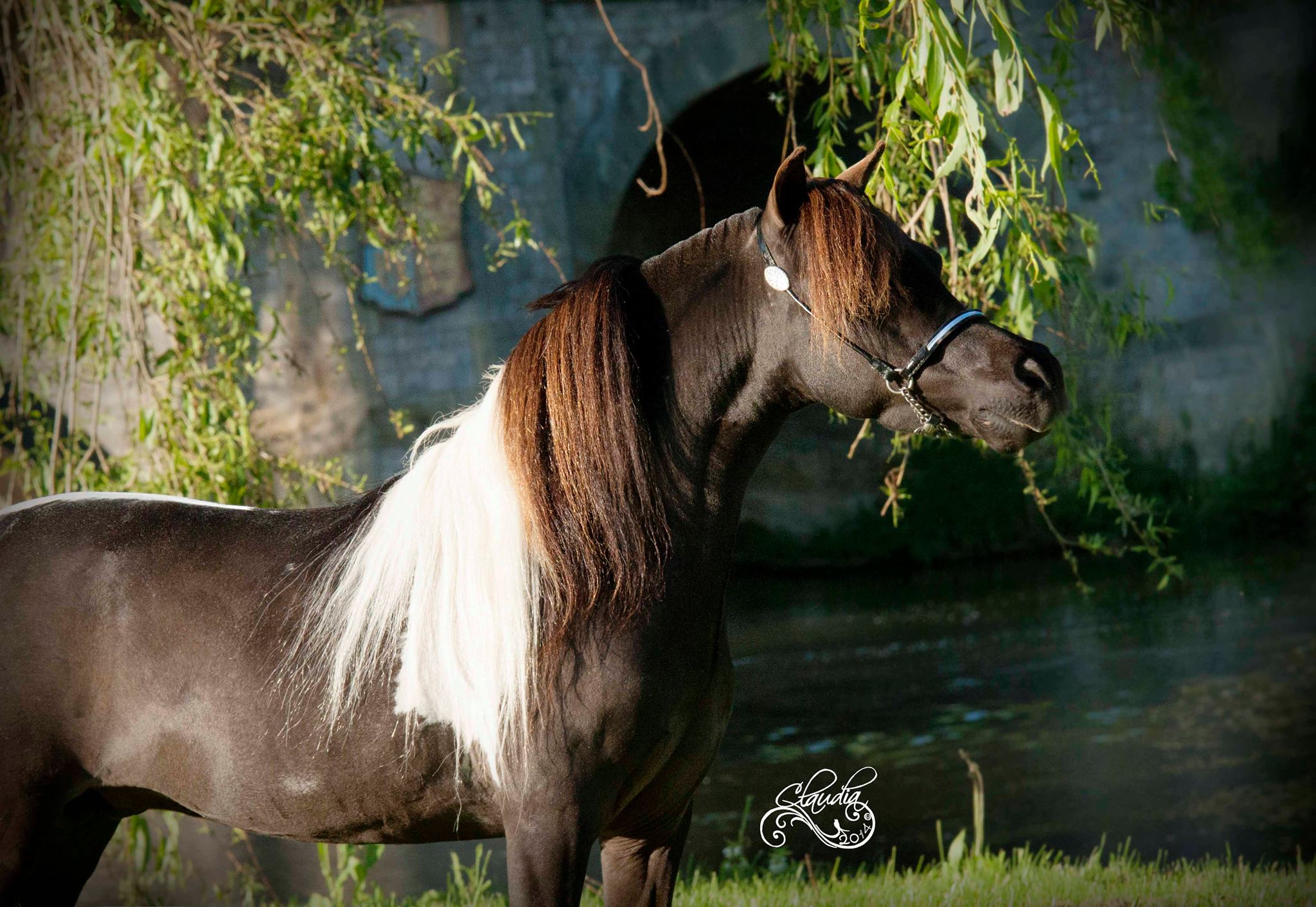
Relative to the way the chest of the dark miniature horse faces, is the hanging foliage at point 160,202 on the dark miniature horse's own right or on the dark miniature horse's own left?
on the dark miniature horse's own left

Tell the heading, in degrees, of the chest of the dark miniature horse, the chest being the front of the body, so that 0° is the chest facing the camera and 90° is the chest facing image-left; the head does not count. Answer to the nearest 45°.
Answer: approximately 270°

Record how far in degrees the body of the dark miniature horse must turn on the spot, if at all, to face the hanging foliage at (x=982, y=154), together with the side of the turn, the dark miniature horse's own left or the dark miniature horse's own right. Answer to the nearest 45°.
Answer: approximately 45° to the dark miniature horse's own left
